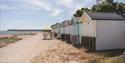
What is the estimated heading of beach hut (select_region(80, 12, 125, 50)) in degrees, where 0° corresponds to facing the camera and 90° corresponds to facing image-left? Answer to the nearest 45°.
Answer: approximately 45°
